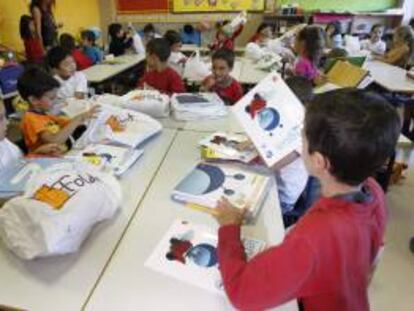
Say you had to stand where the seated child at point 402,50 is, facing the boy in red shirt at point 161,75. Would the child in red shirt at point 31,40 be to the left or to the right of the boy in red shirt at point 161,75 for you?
right

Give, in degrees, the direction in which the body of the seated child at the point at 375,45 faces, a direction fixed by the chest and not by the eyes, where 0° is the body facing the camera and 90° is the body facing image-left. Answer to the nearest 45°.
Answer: approximately 0°

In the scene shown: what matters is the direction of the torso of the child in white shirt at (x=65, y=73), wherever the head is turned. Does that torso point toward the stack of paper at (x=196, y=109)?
yes

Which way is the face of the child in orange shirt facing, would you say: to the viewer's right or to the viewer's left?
to the viewer's right

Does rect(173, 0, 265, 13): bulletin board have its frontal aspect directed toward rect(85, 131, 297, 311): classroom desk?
yes

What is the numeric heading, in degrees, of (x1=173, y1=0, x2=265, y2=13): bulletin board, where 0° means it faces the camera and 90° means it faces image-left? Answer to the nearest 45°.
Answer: approximately 0°

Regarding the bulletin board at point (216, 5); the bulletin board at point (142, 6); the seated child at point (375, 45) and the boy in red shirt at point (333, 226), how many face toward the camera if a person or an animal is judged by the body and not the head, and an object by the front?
3
